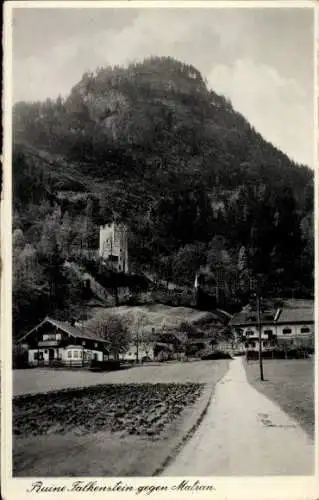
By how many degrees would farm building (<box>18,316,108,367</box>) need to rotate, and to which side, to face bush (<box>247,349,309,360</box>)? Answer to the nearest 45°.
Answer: approximately 135° to its left
